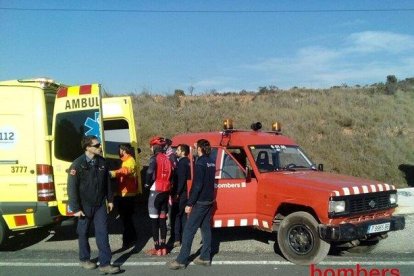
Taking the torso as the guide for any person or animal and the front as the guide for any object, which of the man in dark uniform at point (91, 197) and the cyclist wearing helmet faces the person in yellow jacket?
the cyclist wearing helmet

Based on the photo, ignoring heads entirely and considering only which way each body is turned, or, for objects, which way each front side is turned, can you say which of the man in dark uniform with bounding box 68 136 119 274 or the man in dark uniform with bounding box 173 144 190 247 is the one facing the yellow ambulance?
the man in dark uniform with bounding box 173 144 190 247

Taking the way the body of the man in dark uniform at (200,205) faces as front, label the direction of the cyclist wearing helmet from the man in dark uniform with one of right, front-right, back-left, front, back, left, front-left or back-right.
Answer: front

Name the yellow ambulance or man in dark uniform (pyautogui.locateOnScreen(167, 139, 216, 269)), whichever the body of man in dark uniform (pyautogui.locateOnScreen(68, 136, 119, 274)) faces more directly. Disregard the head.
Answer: the man in dark uniform

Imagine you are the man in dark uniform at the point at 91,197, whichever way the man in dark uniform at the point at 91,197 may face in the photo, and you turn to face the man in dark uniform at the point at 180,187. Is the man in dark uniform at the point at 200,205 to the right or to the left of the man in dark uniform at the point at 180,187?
right

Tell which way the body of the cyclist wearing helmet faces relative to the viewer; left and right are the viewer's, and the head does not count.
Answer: facing away from the viewer and to the left of the viewer

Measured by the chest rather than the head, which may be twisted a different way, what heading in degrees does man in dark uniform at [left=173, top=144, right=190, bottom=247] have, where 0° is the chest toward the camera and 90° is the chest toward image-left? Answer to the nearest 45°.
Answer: approximately 90°

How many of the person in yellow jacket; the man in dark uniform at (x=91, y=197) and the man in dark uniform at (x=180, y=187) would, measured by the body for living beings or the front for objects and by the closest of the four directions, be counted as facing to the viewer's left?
2

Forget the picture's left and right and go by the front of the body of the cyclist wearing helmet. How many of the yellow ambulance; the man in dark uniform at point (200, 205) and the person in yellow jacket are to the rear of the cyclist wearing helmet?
1

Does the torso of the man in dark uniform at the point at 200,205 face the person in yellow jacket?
yes

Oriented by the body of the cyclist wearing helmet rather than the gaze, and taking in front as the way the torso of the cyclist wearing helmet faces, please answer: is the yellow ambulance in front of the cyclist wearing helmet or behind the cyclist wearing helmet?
in front

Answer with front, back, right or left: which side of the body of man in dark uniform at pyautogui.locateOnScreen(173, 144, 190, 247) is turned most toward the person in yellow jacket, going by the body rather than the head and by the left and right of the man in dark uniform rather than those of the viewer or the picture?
front

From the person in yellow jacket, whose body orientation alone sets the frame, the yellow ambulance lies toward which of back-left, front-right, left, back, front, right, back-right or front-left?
front

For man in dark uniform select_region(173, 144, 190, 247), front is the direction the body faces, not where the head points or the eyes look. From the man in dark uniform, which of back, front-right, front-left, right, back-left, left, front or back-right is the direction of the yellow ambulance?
front

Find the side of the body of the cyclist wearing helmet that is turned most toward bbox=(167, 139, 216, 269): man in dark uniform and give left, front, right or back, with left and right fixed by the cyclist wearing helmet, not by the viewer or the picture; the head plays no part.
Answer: back

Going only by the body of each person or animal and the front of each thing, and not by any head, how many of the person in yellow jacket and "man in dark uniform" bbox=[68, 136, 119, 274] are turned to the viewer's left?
1
